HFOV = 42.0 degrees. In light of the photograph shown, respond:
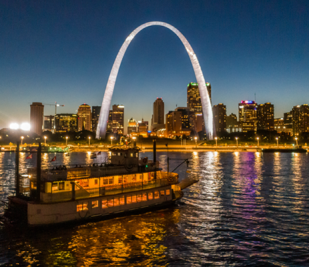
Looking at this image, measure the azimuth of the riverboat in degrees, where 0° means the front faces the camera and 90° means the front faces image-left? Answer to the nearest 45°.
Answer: approximately 225°
